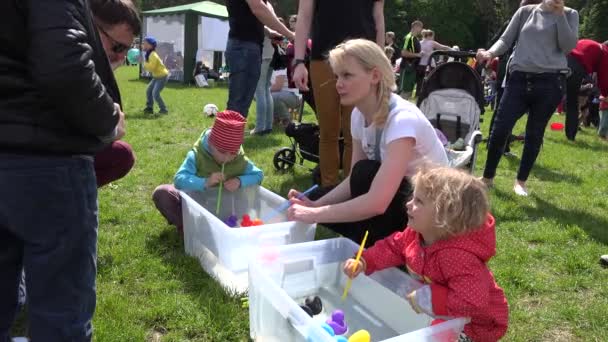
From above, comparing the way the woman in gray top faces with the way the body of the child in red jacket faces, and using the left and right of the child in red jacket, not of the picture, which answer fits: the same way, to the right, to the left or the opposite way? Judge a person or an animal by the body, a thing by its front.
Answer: to the left

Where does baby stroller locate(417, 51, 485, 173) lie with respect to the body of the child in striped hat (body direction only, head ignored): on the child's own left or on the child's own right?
on the child's own left

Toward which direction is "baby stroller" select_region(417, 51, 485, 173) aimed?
toward the camera

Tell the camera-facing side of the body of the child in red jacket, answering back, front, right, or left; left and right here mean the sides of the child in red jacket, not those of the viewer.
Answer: left

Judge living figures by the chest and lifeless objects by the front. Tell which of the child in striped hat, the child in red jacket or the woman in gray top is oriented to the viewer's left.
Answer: the child in red jacket

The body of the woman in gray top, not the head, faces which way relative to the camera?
toward the camera

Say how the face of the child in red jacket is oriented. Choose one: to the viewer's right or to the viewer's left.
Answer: to the viewer's left

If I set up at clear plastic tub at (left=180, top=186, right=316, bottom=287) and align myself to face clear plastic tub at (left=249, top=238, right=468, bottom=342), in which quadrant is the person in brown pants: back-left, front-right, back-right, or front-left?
back-left
